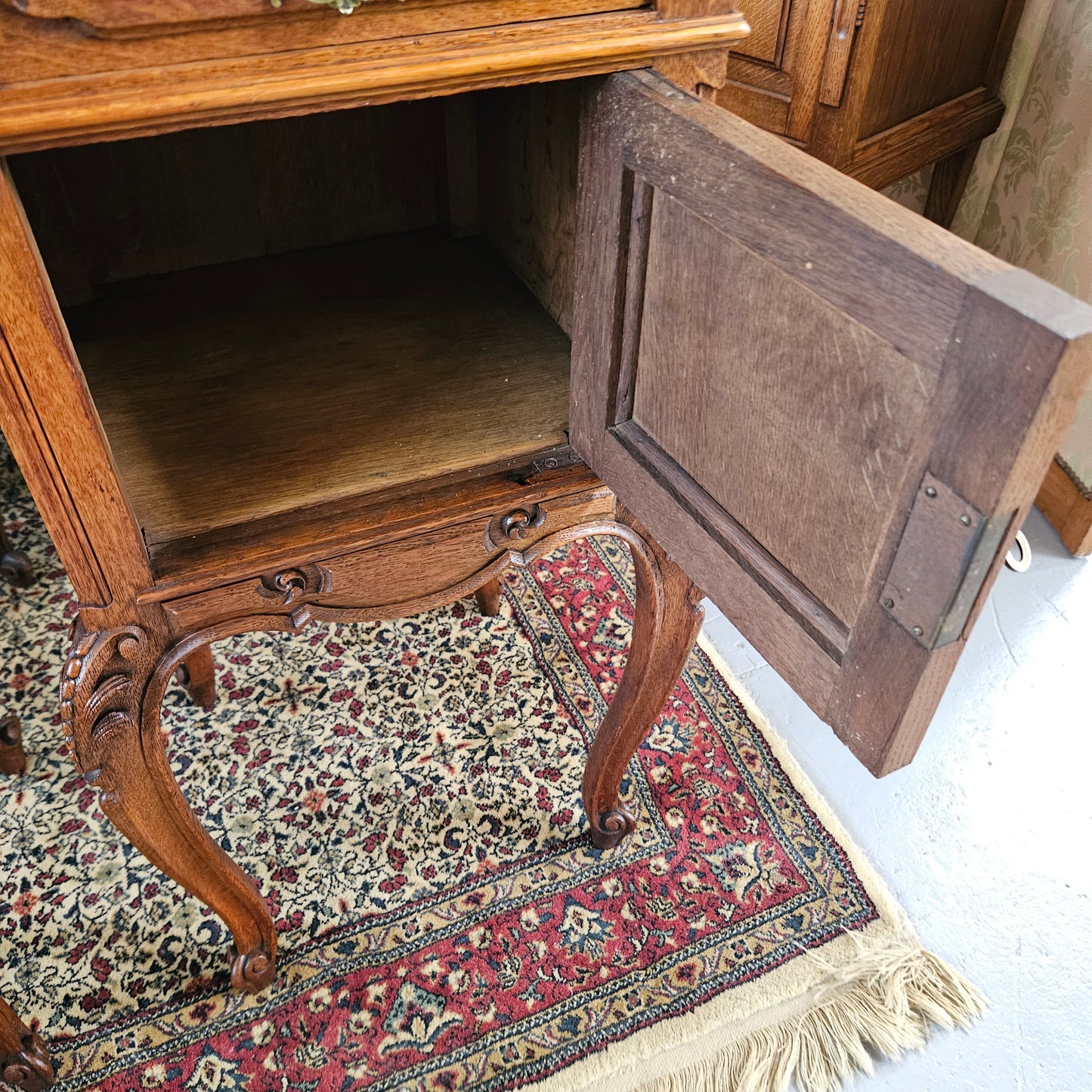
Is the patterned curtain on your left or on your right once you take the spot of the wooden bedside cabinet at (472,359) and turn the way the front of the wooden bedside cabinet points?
on your left

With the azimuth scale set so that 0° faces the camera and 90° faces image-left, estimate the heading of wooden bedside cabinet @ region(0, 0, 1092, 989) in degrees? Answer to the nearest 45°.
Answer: approximately 315°

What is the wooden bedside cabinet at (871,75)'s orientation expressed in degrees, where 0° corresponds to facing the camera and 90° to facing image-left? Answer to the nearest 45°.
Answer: approximately 45°

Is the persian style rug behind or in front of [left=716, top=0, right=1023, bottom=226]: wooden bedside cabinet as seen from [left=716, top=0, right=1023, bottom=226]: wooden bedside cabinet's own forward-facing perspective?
in front

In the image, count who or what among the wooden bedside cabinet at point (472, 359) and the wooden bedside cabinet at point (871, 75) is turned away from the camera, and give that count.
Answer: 0

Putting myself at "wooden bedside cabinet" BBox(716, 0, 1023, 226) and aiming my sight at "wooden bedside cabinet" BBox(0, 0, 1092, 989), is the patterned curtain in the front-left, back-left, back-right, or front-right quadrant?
back-left
